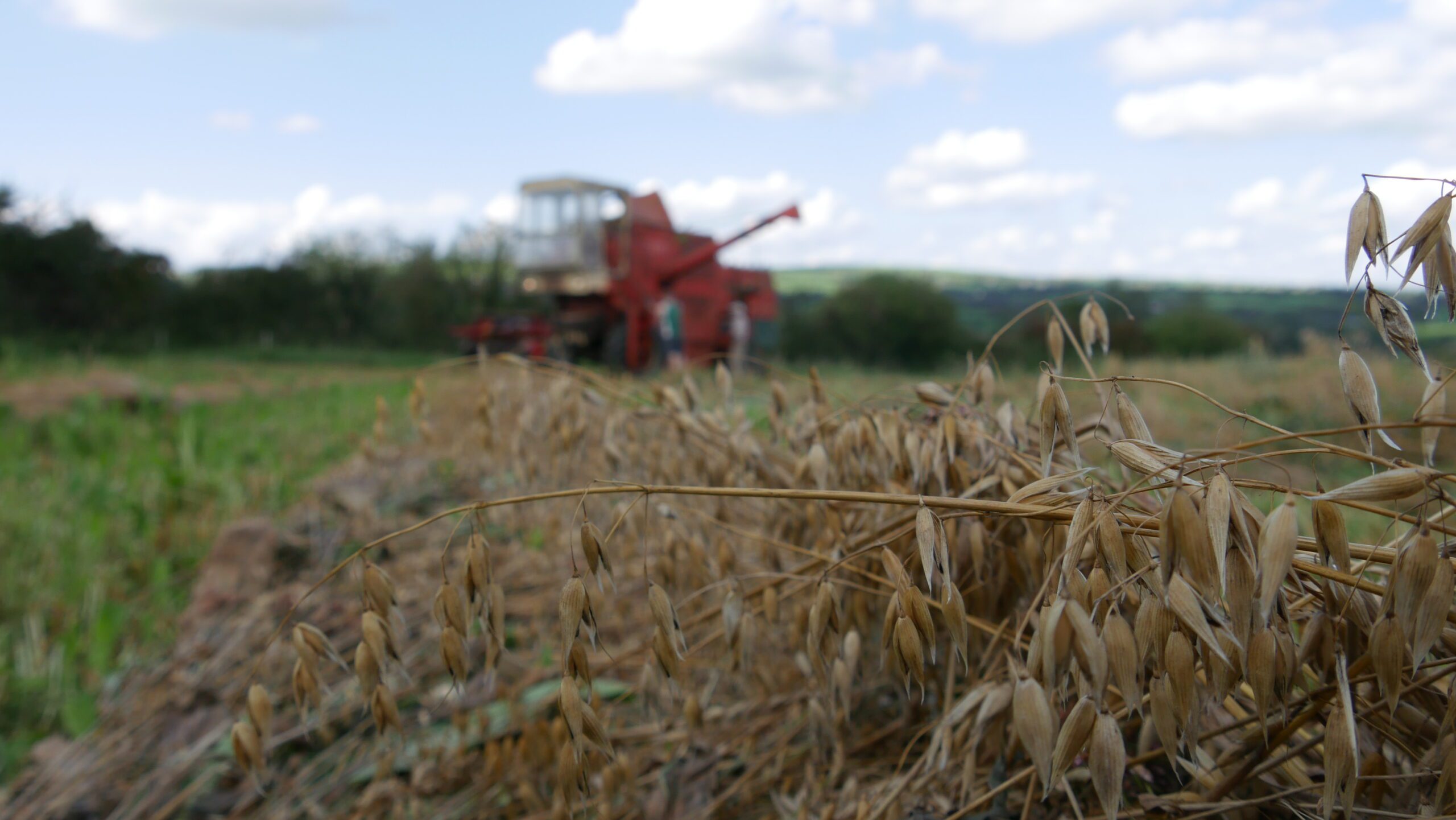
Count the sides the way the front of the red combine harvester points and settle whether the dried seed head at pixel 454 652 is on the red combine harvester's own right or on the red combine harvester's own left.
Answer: on the red combine harvester's own left

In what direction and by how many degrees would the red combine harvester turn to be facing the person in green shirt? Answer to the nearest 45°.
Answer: approximately 90° to its left

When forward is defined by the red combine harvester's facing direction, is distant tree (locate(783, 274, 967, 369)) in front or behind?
behind

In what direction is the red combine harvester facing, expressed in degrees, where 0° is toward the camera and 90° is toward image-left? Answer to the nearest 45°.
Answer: approximately 45°

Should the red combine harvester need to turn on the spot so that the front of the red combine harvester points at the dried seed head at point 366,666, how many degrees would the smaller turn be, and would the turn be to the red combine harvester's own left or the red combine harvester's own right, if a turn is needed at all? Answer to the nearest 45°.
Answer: approximately 45° to the red combine harvester's own left

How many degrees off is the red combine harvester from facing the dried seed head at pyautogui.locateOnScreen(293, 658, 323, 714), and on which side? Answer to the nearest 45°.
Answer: approximately 45° to its left

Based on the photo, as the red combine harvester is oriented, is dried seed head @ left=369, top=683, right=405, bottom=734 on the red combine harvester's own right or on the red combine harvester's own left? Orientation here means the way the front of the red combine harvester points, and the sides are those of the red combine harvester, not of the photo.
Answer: on the red combine harvester's own left

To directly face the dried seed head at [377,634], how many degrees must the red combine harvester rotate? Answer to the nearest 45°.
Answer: approximately 45° to its left

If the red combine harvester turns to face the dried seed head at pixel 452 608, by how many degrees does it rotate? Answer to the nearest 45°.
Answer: approximately 45° to its left
